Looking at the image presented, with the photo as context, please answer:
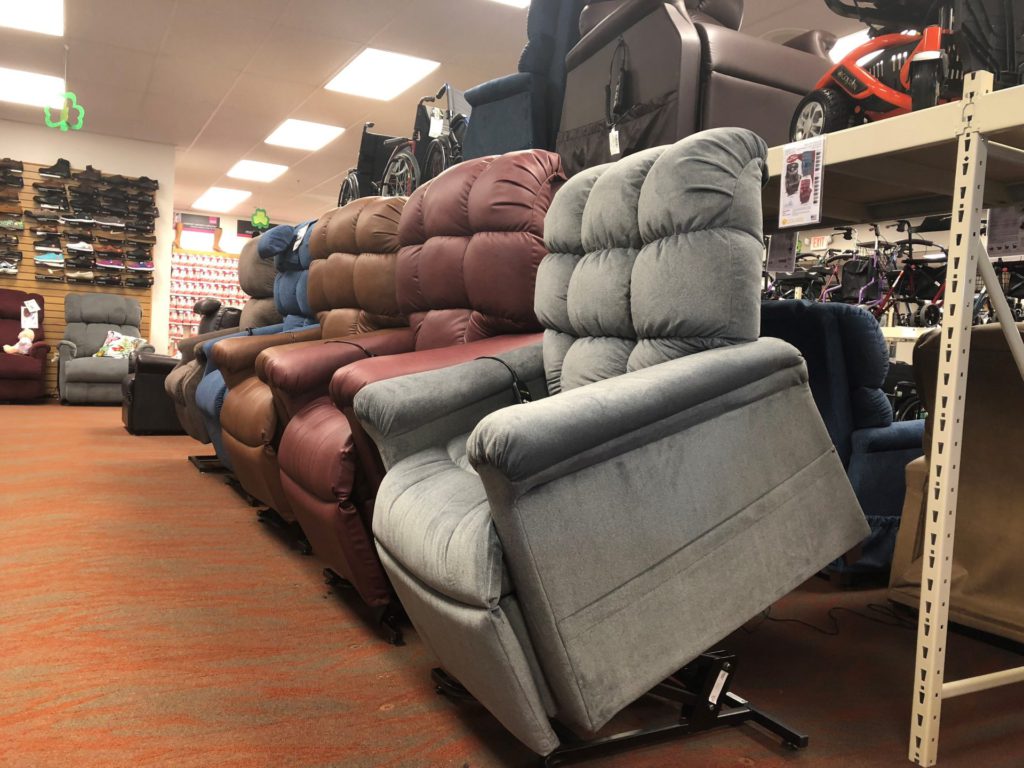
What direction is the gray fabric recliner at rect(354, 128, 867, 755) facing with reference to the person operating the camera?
facing the viewer and to the left of the viewer

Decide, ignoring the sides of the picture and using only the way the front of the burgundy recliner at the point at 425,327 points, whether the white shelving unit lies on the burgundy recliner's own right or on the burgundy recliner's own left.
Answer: on the burgundy recliner's own left

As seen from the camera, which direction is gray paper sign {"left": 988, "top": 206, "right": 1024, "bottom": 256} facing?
toward the camera

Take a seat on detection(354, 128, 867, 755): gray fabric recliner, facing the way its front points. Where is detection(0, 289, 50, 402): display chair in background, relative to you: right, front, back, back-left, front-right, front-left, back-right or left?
right

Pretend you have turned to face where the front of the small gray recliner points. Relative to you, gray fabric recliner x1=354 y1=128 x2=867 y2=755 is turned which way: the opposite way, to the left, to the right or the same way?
to the right

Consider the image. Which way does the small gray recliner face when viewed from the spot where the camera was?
facing the viewer

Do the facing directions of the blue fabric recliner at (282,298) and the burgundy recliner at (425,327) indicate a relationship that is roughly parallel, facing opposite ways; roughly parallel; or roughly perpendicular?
roughly parallel

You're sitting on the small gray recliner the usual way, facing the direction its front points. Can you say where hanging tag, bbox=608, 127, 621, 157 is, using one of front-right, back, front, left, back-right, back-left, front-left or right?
front

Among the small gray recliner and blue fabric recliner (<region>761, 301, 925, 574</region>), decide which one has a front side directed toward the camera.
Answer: the small gray recliner

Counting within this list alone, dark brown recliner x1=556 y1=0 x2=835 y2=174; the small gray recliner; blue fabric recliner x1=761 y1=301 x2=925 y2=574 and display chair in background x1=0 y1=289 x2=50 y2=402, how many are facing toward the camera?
2

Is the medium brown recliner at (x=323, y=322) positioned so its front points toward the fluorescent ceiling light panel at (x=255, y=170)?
no

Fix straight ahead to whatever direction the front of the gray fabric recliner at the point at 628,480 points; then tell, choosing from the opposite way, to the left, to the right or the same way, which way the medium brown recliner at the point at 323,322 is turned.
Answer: the same way

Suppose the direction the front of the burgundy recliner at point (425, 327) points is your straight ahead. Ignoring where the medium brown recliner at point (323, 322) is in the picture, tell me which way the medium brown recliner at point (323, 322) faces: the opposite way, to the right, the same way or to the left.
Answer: the same way

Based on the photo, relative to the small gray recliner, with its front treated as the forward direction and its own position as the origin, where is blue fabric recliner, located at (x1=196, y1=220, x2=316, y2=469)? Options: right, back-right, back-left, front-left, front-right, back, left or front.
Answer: front

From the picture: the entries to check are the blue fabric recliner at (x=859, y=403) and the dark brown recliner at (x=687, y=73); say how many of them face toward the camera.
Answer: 0
